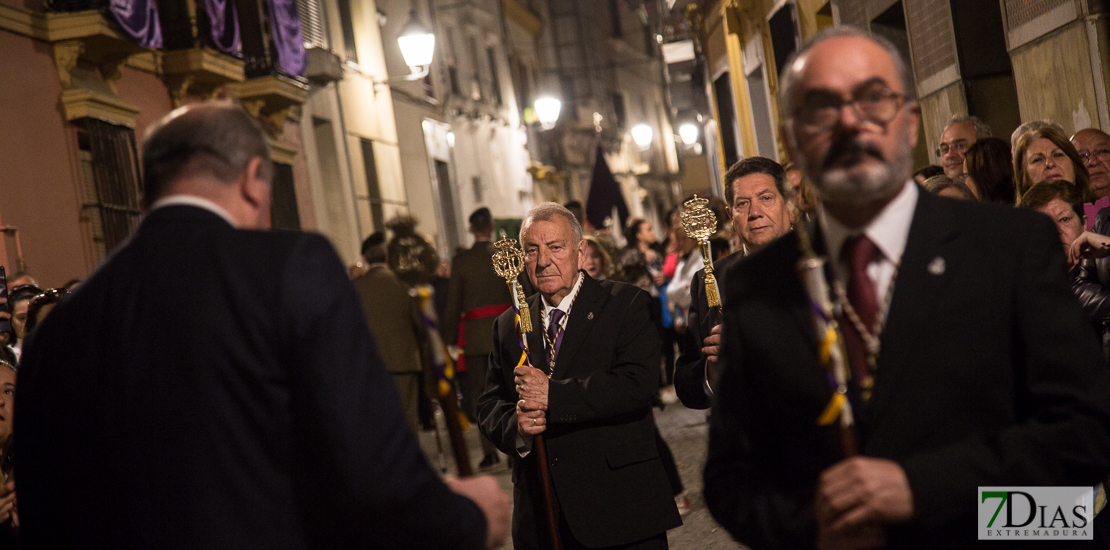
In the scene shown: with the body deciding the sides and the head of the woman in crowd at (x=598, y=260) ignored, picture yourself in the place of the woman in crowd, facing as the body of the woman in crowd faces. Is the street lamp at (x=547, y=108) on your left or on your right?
on your right

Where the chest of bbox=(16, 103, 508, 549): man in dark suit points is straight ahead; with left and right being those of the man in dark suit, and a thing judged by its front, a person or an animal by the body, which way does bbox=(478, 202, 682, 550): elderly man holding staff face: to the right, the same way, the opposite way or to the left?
the opposite way

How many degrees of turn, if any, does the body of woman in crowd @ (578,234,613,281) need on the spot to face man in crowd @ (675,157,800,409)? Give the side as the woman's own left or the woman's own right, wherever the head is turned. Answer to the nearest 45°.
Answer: approximately 45° to the woman's own left

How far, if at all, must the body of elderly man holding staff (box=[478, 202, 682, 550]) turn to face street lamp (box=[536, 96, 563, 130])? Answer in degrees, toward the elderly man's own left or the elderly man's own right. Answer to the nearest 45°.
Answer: approximately 135° to the elderly man's own right

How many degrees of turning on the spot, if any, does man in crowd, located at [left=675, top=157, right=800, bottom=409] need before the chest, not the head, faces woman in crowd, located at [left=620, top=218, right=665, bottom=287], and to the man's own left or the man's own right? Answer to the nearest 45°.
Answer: approximately 135° to the man's own right

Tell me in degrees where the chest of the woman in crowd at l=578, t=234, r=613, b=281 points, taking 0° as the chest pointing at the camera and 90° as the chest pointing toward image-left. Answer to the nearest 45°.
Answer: approximately 45°

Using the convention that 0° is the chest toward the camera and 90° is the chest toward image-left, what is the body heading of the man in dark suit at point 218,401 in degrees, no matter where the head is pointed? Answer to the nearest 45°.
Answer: approximately 225°
